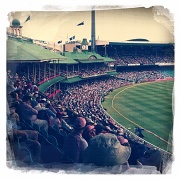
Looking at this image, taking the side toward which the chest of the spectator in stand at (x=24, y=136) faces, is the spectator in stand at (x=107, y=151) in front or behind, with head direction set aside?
in front

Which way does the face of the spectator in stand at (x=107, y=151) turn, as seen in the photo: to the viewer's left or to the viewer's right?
to the viewer's right

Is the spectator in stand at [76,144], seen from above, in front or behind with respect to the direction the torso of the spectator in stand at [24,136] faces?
in front

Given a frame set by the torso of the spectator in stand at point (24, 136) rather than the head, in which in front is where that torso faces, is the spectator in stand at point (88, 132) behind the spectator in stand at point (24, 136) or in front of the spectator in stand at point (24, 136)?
in front
